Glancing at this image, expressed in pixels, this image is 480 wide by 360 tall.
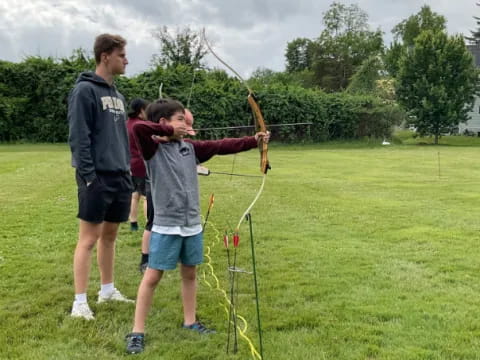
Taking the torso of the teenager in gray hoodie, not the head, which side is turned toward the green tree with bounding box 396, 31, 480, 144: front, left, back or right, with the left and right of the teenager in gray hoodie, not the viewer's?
left

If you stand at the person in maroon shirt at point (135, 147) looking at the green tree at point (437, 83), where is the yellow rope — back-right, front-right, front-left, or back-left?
back-right

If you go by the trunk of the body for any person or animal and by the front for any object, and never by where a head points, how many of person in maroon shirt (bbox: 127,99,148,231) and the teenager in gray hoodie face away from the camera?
0

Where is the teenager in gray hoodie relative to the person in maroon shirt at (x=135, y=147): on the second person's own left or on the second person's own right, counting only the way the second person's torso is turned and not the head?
on the second person's own right

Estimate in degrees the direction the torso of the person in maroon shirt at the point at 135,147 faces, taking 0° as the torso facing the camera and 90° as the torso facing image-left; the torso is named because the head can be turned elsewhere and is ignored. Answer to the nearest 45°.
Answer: approximately 270°

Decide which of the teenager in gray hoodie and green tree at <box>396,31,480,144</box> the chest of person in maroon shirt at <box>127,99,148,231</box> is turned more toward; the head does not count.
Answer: the green tree

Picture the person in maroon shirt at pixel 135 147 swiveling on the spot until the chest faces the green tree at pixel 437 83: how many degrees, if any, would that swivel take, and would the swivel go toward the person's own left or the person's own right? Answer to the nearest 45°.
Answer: approximately 45° to the person's own left

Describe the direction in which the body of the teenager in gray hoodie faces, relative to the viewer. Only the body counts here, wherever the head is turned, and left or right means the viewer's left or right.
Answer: facing the viewer and to the right of the viewer

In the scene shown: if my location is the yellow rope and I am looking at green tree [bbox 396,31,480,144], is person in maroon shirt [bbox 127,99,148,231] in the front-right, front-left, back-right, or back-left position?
front-left

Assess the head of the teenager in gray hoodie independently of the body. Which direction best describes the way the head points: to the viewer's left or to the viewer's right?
to the viewer's right

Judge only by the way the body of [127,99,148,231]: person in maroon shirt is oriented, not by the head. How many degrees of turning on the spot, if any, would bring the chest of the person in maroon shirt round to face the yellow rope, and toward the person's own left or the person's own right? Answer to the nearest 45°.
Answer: approximately 45° to the person's own right
